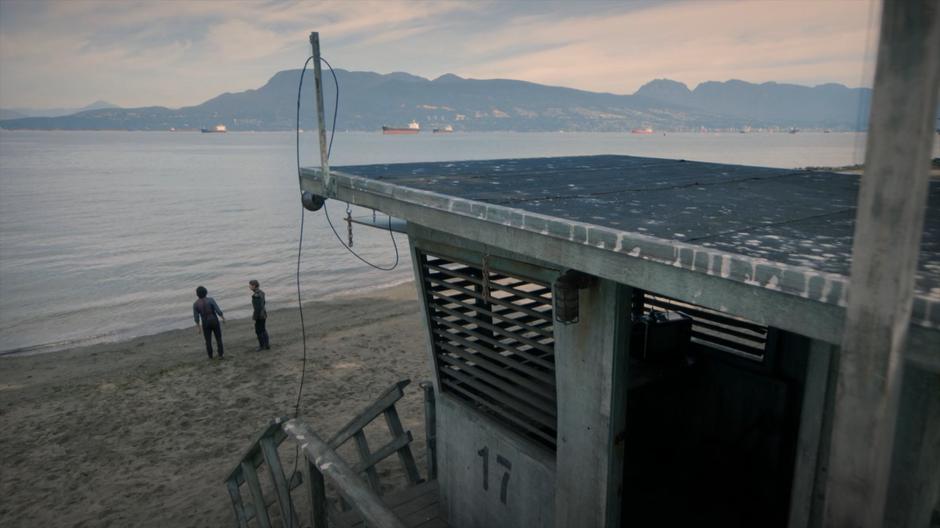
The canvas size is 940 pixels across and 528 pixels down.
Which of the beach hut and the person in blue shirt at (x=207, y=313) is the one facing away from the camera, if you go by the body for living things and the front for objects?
the person in blue shirt

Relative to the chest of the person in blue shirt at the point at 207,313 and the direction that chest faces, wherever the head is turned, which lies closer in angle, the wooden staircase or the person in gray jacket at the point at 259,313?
the person in gray jacket

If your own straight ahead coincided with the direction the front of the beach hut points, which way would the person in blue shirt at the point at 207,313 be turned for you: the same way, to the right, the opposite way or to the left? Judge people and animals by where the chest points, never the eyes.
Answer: to the right

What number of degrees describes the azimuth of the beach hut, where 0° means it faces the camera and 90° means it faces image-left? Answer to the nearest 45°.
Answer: approximately 45°

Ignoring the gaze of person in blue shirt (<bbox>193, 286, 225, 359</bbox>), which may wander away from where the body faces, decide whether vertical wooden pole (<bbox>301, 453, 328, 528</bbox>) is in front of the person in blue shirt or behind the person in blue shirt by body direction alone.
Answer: behind

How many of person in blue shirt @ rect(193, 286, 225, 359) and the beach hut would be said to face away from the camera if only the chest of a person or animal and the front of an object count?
1

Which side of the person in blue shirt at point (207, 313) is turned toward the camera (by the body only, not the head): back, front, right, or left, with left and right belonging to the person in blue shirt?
back

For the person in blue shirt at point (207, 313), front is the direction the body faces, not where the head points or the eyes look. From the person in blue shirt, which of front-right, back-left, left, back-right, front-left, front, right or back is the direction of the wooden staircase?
back

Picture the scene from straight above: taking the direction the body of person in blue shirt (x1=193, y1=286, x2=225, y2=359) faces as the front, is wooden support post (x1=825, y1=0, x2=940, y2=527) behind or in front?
behind

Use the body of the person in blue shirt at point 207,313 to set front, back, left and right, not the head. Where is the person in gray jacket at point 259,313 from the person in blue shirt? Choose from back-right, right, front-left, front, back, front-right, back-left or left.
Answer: right
